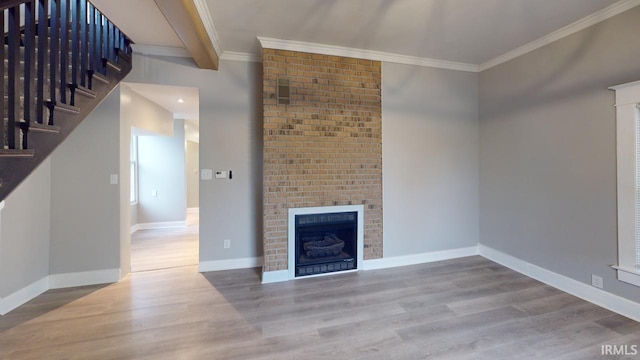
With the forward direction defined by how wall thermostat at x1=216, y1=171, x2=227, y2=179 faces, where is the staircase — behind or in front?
in front

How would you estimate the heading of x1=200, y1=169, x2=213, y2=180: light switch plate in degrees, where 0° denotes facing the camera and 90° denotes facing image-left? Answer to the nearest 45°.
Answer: approximately 0°

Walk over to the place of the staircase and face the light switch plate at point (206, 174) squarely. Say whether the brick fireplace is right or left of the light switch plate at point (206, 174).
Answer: right

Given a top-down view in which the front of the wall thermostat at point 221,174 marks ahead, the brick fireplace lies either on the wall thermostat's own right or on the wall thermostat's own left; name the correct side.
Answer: on the wall thermostat's own left

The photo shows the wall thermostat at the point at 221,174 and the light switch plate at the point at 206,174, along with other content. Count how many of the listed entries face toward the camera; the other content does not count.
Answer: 2

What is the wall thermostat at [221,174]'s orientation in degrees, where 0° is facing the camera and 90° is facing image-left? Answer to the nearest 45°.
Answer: approximately 0°

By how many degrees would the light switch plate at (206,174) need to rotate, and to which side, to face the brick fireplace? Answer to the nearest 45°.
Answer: approximately 45° to its left

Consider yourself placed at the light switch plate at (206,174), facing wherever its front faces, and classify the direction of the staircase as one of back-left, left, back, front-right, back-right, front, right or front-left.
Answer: front-right
